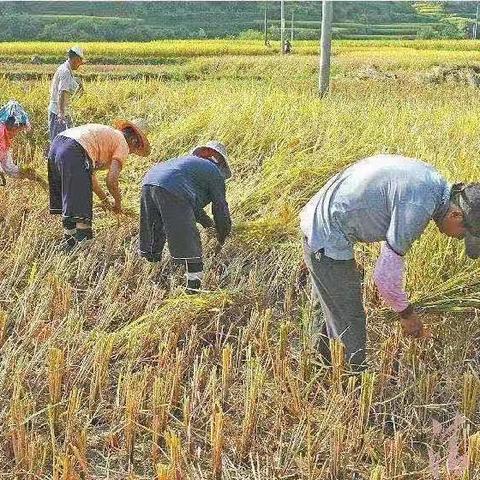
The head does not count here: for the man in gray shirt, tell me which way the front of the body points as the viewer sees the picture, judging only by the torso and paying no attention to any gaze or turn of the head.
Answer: to the viewer's right

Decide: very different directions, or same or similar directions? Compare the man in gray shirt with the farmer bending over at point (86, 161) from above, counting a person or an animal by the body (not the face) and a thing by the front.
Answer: same or similar directions

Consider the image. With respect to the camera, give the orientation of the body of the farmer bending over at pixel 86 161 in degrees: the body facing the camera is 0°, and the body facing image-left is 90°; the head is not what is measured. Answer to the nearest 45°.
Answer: approximately 270°

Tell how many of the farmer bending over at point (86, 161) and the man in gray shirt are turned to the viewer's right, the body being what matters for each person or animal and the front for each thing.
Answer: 2

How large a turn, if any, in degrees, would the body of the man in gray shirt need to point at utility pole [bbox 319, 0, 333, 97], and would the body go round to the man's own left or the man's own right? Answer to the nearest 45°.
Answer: approximately 90° to the man's own left

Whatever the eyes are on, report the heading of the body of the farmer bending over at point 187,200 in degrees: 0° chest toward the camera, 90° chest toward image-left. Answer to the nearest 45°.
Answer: approximately 225°

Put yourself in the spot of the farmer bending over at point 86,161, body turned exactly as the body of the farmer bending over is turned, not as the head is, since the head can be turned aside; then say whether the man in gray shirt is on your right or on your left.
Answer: on your right

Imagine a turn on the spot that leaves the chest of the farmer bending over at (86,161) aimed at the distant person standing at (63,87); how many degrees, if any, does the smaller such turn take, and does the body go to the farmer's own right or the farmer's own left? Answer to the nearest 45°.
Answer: approximately 90° to the farmer's own left
